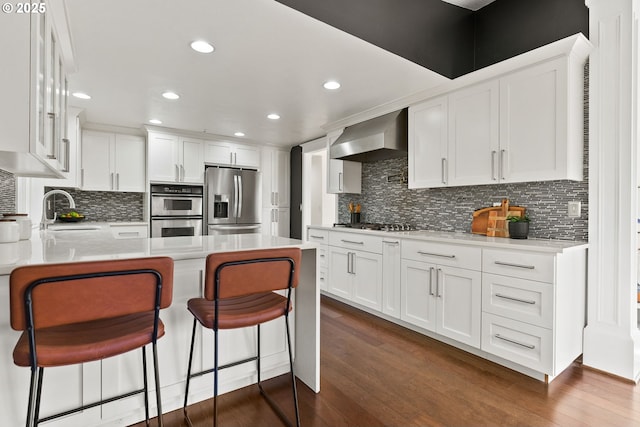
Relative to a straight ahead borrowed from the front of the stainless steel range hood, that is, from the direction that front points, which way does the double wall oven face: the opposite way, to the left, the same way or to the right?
to the left

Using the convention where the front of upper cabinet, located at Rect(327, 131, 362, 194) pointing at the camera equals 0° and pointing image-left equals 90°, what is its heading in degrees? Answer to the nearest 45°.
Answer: approximately 45°

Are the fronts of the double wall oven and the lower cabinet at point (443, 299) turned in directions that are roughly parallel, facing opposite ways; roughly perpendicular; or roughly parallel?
roughly perpendicular

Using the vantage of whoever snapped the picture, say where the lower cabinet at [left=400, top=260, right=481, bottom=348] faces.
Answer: facing the viewer and to the left of the viewer

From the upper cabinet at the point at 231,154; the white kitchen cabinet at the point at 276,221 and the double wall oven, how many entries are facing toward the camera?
3

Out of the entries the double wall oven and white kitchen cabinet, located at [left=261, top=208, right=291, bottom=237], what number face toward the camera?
2

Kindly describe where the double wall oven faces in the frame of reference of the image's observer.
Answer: facing the viewer

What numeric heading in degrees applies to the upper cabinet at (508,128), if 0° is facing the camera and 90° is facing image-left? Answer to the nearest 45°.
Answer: approximately 45°

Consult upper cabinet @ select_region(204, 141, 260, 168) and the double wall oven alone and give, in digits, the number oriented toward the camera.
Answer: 2

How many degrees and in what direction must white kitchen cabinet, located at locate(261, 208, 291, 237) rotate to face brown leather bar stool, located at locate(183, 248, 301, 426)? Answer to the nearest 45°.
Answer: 0° — it already faces it

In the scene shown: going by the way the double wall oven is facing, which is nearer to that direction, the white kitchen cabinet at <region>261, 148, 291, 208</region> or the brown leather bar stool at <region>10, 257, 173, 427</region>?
the brown leather bar stool

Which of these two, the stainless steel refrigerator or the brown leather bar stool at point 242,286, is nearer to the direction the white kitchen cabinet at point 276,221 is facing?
the brown leather bar stool

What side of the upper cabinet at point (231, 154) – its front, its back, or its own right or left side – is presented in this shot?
front
